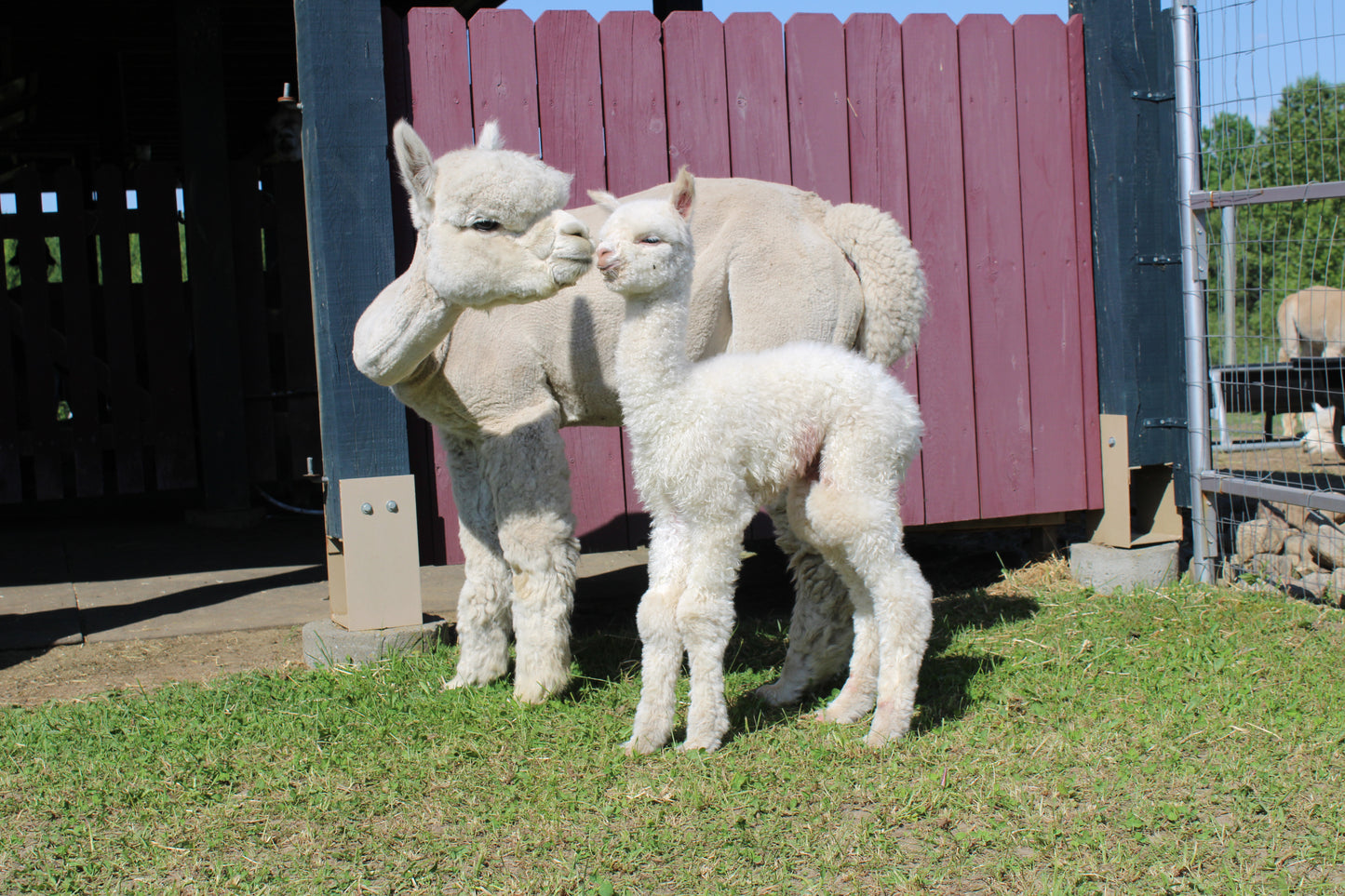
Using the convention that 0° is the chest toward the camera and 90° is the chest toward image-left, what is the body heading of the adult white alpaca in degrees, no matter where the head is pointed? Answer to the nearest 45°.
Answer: approximately 90°

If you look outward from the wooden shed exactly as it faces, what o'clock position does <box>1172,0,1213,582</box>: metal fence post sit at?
The metal fence post is roughly at 9 o'clock from the wooden shed.

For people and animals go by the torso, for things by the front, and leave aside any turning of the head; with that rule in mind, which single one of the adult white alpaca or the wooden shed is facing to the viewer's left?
the adult white alpaca

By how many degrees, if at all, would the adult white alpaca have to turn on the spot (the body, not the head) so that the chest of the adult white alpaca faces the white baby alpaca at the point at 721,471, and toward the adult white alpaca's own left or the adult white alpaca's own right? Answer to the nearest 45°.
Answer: approximately 135° to the adult white alpaca's own left

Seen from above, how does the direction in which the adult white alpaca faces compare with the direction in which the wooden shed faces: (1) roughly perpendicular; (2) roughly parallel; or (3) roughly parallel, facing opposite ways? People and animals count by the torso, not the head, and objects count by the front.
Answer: roughly perpendicular

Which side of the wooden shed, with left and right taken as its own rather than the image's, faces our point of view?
front

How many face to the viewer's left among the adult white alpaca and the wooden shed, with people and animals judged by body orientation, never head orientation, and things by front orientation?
1

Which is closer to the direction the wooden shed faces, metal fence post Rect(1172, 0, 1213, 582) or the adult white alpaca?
the adult white alpaca
